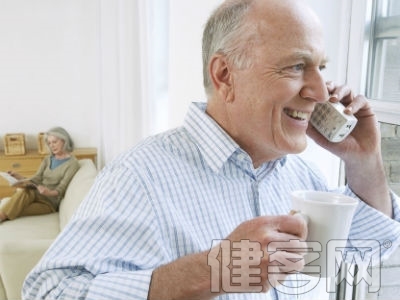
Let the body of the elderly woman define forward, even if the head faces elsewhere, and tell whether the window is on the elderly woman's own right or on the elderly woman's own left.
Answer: on the elderly woman's own left

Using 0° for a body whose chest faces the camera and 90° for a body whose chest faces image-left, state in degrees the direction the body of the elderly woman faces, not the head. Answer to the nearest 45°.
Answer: approximately 45°

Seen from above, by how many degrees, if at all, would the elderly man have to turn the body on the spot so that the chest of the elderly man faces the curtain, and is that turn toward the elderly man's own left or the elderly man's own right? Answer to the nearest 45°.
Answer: approximately 135° to the elderly man's own left

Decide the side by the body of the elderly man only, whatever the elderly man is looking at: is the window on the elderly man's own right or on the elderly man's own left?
on the elderly man's own left

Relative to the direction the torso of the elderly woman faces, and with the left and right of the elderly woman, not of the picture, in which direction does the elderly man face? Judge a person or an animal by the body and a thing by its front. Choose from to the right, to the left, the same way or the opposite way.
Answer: to the left

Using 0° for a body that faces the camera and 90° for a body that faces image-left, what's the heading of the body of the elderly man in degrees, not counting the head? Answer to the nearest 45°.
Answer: approximately 315°

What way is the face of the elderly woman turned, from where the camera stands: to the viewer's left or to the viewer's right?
to the viewer's left

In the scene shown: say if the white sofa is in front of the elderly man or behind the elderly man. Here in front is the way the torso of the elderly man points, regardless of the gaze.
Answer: behind

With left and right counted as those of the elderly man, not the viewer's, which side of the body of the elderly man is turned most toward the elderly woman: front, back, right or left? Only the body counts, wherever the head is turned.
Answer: back
